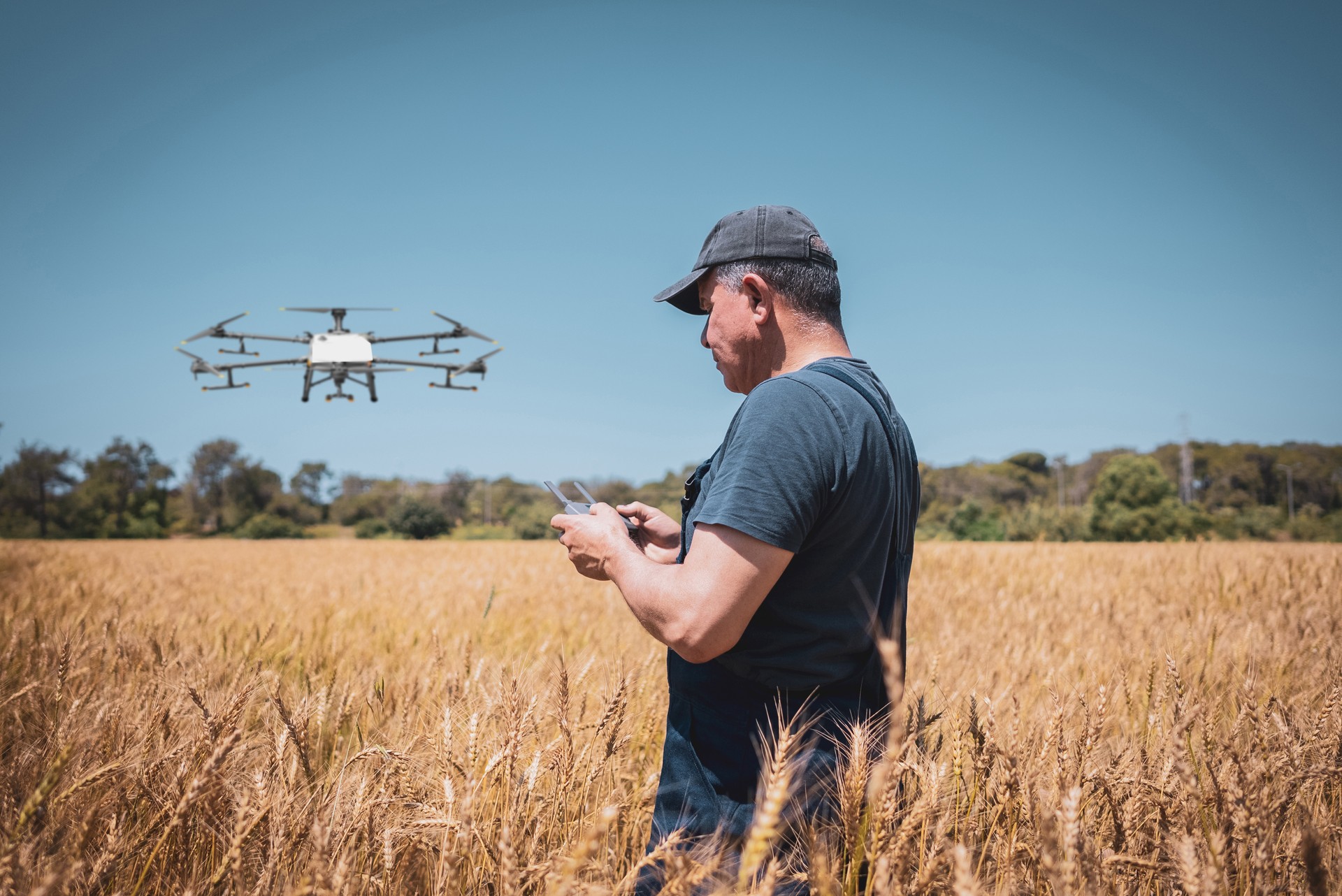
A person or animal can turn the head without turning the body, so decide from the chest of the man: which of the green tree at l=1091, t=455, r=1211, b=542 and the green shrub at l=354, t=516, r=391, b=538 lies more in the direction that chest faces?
the green shrub

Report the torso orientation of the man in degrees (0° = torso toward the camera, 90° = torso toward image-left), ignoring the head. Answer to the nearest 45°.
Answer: approximately 90°

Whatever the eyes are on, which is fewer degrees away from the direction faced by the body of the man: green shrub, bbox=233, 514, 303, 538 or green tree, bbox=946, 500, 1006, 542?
the green shrub
